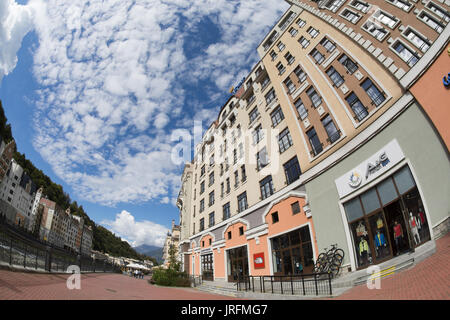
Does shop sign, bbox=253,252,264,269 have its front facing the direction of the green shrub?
no

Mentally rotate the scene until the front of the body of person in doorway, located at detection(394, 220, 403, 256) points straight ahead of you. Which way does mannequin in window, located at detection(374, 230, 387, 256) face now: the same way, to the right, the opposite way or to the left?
the same way

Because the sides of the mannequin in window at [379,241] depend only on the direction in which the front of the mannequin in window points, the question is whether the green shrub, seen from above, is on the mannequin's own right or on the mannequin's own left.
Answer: on the mannequin's own right

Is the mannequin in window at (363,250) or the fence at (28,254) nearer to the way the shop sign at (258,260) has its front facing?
the fence

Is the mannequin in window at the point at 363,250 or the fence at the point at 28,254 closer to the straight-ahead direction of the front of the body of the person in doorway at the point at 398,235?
the fence

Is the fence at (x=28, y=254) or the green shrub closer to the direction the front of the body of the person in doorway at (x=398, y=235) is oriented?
the fence

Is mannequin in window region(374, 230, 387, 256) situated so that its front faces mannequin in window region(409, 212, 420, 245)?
no

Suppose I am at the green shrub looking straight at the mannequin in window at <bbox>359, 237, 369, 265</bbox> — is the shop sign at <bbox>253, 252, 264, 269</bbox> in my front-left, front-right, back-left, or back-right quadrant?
front-left

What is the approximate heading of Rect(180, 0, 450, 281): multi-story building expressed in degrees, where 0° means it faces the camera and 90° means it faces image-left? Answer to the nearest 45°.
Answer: approximately 45°

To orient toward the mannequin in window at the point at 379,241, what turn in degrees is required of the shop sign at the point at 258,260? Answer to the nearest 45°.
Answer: approximately 90° to its left

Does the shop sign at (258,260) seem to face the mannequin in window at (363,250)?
no

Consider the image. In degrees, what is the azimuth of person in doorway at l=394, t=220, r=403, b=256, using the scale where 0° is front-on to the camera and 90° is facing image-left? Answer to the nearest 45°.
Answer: approximately 45°

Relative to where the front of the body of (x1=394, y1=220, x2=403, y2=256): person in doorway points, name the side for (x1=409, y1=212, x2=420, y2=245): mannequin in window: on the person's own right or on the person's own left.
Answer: on the person's own left

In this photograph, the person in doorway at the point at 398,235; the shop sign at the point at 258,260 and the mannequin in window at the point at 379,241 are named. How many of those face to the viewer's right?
0

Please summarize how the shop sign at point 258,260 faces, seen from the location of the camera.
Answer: facing the viewer and to the left of the viewer

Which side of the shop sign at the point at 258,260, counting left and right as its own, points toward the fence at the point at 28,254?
front

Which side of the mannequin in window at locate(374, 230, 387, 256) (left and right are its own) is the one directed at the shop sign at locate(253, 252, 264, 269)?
right
